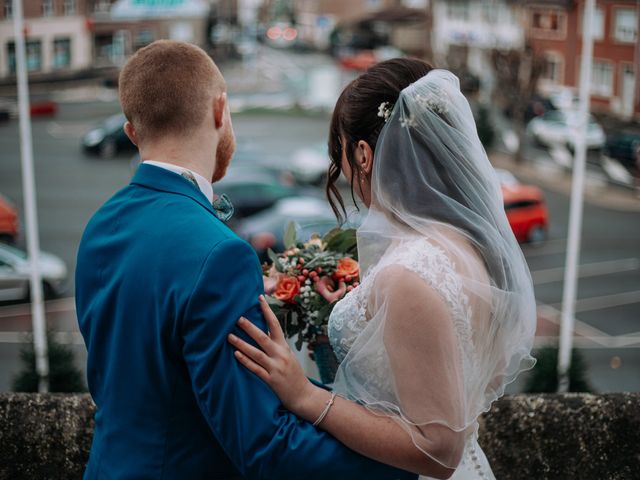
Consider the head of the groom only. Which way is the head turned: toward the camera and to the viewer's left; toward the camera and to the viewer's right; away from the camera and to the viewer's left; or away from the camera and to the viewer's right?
away from the camera and to the viewer's right

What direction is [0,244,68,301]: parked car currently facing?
to the viewer's right

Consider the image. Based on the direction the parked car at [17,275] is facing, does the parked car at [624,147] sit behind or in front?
in front

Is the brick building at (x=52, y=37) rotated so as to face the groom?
yes

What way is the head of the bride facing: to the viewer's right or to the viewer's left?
to the viewer's left

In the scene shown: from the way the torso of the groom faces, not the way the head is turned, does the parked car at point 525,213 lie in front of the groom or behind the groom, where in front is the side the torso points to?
in front

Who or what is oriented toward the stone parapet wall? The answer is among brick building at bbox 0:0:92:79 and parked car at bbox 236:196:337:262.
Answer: the brick building

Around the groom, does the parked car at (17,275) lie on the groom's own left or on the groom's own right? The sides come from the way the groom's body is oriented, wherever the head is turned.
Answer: on the groom's own left

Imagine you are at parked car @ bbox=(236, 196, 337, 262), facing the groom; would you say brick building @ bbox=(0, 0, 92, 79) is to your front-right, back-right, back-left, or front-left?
back-right

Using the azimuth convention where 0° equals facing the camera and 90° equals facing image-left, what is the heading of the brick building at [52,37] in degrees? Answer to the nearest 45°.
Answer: approximately 0°

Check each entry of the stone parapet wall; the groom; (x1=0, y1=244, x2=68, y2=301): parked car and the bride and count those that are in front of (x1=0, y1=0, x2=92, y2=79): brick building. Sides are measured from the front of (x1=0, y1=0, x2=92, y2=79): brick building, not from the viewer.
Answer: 4

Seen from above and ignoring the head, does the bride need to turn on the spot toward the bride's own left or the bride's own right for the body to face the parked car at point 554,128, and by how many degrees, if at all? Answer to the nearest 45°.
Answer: approximately 45° to the bride's own right

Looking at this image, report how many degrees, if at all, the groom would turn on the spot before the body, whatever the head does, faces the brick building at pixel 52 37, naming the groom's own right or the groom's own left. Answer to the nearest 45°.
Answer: approximately 45° to the groom's own left
